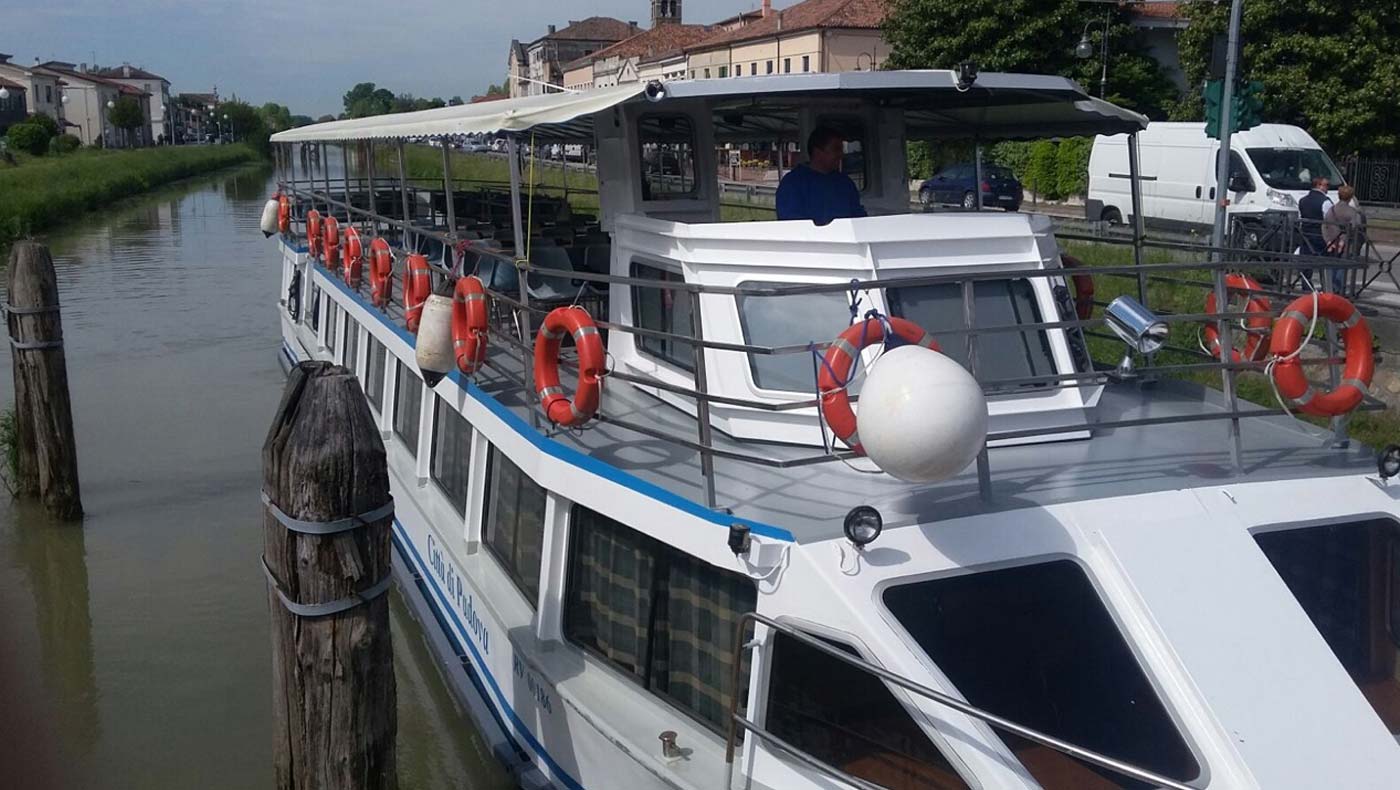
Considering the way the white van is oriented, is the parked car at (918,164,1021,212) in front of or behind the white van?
behind

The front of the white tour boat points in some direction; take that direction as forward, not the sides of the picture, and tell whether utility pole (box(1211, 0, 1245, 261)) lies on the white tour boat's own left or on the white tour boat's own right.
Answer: on the white tour boat's own left

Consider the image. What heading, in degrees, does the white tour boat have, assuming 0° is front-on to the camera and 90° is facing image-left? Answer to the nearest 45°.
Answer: approximately 315°

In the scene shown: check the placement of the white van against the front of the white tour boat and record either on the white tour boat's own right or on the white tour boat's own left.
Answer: on the white tour boat's own left

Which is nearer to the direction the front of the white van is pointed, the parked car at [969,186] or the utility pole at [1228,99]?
the utility pole

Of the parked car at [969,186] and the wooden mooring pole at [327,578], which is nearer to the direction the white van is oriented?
the wooden mooring pole

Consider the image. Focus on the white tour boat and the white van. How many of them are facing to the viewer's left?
0

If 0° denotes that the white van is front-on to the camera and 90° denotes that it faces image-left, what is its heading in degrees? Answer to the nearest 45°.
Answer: approximately 315°

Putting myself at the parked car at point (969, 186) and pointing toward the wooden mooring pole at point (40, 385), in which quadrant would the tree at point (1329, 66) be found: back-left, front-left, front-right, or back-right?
back-left

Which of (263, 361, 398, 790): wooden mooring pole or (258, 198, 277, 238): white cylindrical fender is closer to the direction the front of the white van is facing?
the wooden mooring pole
